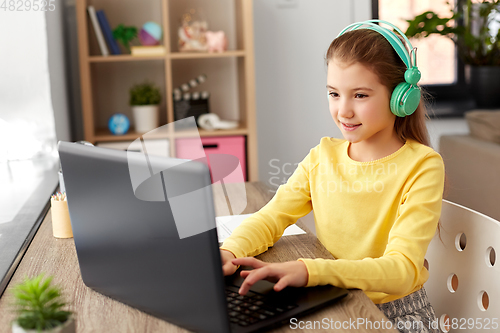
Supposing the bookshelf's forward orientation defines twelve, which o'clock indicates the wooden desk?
The wooden desk is roughly at 12 o'clock from the bookshelf.

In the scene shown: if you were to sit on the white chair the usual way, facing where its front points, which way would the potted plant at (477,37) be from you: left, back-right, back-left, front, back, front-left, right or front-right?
back-right

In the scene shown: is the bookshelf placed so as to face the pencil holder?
yes

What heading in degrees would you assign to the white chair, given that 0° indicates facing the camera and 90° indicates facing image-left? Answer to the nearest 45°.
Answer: approximately 45°

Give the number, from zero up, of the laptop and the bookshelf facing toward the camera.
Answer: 1

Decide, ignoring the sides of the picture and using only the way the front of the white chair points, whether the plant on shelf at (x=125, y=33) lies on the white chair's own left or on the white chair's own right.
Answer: on the white chair's own right

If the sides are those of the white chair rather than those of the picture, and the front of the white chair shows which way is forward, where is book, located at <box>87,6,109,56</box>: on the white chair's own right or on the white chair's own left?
on the white chair's own right
